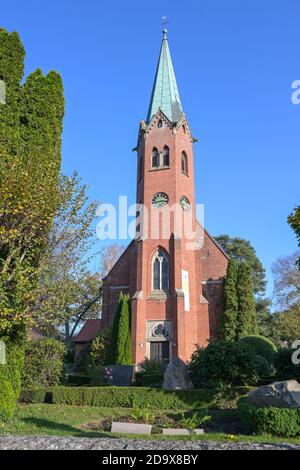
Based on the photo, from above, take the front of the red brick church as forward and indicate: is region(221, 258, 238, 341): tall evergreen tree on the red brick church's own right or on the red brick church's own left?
on the red brick church's own left

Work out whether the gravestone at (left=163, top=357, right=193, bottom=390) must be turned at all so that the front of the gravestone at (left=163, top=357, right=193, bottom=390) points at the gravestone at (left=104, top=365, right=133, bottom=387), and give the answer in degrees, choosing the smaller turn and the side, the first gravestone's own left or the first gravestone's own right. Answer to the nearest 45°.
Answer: approximately 135° to the first gravestone's own right

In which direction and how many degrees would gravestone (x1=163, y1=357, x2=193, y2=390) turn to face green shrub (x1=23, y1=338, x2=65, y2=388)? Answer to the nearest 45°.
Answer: approximately 90° to its right

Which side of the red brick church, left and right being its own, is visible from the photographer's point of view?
front

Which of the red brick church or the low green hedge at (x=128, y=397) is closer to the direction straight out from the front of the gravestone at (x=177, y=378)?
the low green hedge

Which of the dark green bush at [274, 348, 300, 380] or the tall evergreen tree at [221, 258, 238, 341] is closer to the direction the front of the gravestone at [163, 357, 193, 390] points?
the dark green bush

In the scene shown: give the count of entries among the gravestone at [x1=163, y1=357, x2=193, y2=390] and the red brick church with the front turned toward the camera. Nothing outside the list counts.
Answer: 2

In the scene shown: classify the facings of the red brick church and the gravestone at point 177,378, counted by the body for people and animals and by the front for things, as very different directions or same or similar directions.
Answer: same or similar directions

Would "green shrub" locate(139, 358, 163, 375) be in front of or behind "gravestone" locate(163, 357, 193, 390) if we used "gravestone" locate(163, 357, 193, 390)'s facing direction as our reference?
behind

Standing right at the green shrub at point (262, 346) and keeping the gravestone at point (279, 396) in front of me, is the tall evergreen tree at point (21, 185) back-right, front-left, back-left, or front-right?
front-right

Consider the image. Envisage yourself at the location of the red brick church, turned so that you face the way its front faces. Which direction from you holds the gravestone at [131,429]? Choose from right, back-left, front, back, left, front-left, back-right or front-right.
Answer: front

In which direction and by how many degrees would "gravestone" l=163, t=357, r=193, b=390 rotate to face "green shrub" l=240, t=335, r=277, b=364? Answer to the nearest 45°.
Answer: approximately 135° to its left

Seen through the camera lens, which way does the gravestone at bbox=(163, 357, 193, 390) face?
facing the viewer
